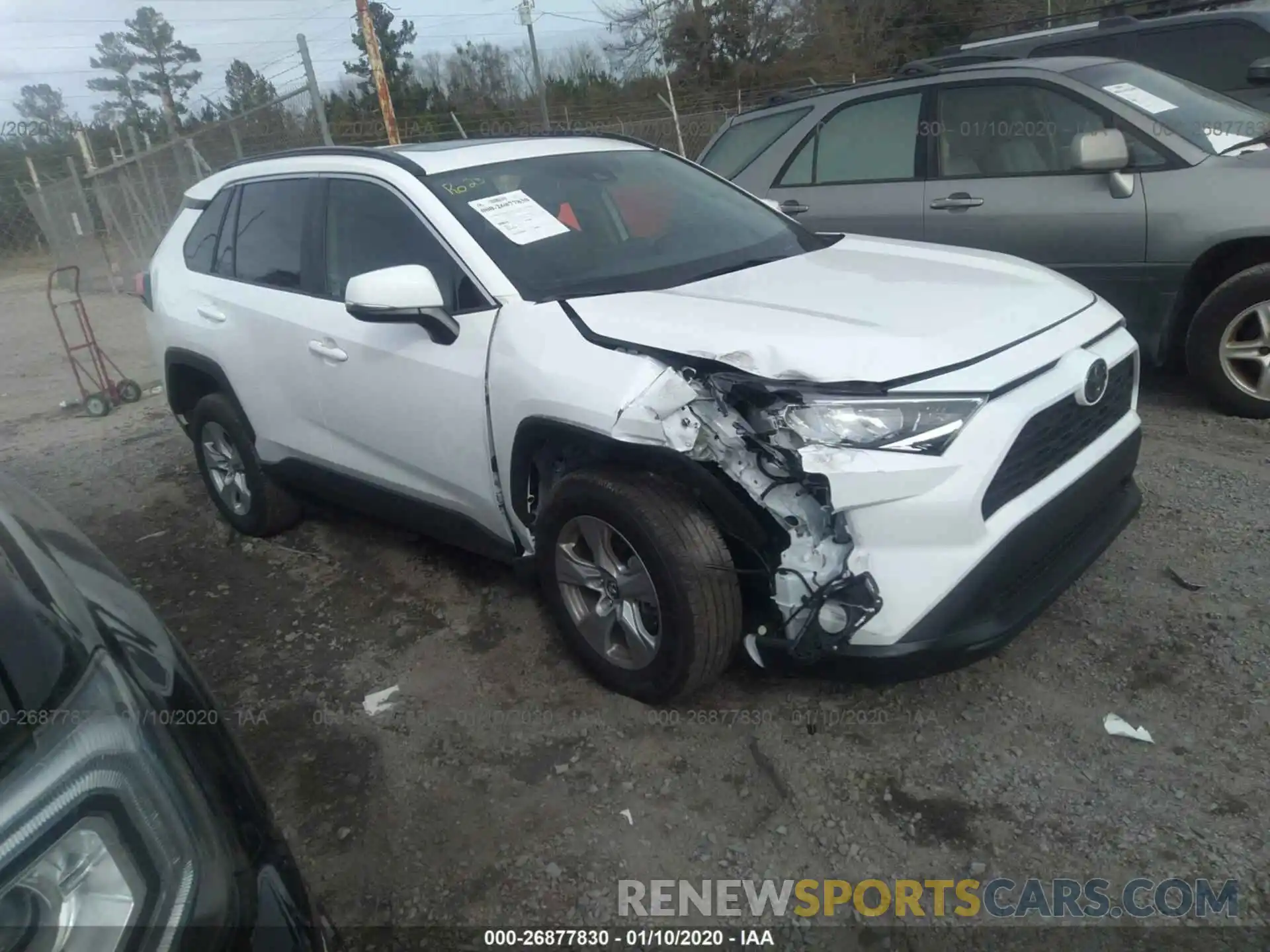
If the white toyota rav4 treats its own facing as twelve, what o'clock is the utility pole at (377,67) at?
The utility pole is roughly at 7 o'clock from the white toyota rav4.

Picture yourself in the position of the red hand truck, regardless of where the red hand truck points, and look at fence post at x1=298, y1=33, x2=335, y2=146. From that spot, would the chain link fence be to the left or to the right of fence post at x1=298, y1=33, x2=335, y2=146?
left

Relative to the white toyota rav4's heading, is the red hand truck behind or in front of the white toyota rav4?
behind

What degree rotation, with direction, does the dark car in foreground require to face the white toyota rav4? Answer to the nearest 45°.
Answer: approximately 90° to its left

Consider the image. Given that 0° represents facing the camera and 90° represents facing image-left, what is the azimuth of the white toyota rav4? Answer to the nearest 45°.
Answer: approximately 315°

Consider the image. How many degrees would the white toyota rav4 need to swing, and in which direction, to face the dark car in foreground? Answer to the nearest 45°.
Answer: approximately 90° to its right

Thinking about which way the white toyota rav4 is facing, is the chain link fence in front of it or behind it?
behind

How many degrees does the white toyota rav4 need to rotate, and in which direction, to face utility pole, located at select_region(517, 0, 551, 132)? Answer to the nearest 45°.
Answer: approximately 135° to its left

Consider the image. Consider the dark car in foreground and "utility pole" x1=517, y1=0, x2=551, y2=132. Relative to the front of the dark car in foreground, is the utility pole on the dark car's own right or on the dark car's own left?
on the dark car's own left

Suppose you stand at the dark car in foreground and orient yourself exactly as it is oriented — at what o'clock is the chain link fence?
The chain link fence is roughly at 8 o'clock from the dark car in foreground.
